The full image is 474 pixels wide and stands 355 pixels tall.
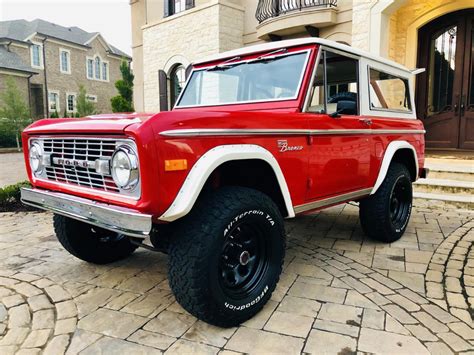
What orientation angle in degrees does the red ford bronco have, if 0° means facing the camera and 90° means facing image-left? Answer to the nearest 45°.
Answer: approximately 45°

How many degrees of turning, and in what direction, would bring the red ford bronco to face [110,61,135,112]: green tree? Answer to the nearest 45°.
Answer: approximately 135° to its right

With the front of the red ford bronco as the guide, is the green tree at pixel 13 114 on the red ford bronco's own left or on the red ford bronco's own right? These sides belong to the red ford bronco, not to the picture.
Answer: on the red ford bronco's own right

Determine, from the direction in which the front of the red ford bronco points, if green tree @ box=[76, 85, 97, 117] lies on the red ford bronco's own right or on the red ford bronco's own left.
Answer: on the red ford bronco's own right
